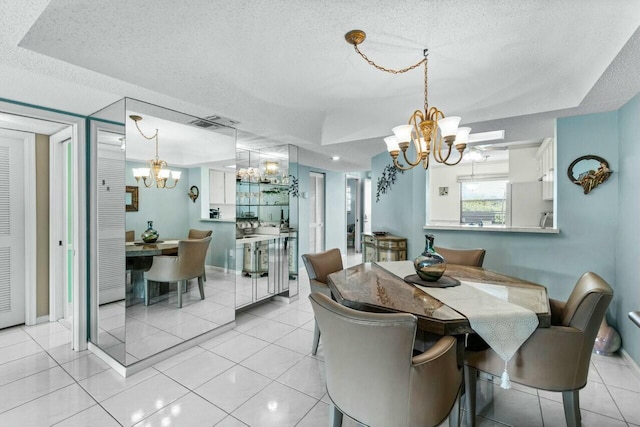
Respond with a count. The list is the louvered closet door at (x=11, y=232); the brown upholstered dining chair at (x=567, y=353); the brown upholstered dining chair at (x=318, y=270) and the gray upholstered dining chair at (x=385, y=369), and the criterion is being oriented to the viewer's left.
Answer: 1

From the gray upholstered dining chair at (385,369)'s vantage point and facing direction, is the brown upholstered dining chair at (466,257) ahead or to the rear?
ahead

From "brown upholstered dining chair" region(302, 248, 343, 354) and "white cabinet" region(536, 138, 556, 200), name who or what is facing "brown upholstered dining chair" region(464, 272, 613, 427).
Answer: "brown upholstered dining chair" region(302, 248, 343, 354)

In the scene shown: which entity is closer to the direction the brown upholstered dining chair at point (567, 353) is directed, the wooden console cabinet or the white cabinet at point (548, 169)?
the wooden console cabinet

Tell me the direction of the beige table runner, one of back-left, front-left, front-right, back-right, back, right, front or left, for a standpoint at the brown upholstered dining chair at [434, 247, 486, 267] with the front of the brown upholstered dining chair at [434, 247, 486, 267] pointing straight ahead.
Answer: front-left

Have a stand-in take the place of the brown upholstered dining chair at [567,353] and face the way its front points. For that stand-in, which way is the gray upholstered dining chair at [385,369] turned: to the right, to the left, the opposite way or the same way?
to the right

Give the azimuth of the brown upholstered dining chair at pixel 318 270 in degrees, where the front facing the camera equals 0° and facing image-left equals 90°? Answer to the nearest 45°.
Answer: approximately 315°

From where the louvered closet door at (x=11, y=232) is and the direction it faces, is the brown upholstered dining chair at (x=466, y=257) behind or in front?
in front

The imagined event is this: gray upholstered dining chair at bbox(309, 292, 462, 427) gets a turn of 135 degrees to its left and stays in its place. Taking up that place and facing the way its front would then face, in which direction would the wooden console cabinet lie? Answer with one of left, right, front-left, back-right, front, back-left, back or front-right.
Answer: right

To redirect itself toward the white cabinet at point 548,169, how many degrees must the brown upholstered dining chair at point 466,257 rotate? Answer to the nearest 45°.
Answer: approximately 180°

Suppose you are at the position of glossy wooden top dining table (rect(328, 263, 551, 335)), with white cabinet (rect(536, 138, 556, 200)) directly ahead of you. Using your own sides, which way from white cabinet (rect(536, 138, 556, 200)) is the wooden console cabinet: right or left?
left

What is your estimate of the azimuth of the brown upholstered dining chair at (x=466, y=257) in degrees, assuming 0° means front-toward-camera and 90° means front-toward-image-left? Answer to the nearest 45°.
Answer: approximately 45°

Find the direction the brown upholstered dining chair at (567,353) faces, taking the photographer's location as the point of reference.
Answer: facing to the left of the viewer
